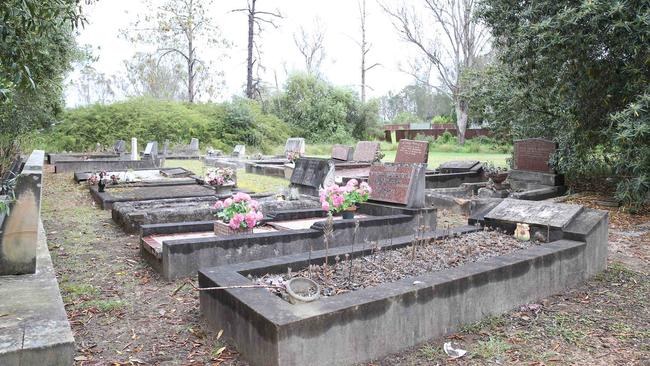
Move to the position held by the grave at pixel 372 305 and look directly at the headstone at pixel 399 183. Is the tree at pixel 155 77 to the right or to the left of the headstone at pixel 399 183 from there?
left

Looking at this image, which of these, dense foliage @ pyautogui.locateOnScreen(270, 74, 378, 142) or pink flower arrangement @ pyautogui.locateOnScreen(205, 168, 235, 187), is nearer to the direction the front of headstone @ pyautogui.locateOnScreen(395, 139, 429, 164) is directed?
the pink flower arrangement

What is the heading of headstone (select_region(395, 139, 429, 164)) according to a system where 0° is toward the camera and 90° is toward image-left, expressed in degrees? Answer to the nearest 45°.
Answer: approximately 45°

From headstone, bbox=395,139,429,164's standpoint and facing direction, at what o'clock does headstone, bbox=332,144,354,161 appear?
headstone, bbox=332,144,354,161 is roughly at 4 o'clock from headstone, bbox=395,139,429,164.

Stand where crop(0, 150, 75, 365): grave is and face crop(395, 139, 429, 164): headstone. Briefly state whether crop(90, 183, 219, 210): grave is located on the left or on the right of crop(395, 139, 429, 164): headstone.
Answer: left

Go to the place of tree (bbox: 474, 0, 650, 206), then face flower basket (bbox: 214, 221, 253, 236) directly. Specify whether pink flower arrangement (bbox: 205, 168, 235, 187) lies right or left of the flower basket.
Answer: right

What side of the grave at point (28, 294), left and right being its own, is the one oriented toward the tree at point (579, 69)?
back

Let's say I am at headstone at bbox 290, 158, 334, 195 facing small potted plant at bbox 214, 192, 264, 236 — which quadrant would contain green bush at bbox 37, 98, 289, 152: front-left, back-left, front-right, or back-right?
back-right

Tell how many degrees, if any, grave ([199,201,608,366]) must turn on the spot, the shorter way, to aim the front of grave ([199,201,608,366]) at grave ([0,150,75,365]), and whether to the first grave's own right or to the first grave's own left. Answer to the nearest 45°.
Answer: approximately 45° to the first grave's own right

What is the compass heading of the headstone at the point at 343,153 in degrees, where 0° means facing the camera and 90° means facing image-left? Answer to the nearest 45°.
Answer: approximately 45°

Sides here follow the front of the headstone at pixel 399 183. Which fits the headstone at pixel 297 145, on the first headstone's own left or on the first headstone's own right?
on the first headstone's own right
